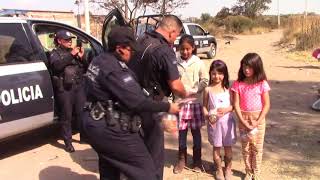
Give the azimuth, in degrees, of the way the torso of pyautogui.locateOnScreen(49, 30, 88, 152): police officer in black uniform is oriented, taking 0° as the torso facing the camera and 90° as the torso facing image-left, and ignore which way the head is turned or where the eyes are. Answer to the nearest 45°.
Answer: approximately 315°

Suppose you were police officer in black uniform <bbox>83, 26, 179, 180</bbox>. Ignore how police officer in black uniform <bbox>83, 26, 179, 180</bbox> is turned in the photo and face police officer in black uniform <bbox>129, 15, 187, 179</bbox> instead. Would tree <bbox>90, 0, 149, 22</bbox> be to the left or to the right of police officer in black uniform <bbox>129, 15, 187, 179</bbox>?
left

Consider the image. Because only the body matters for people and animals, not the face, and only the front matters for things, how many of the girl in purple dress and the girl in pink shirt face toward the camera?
2

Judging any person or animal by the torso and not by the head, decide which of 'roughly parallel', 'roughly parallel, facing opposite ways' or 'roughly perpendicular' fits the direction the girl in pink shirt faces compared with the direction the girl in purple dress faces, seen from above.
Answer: roughly parallel

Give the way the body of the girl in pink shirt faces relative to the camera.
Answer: toward the camera

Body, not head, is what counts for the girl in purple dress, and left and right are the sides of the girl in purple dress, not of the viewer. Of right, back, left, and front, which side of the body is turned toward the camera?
front

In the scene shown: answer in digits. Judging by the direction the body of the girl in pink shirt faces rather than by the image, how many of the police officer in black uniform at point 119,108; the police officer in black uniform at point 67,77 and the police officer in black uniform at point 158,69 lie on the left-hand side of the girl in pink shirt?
0

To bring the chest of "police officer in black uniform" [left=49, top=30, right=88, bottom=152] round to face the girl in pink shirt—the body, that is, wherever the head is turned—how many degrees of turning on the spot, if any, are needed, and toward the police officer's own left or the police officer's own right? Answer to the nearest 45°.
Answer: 0° — they already face them

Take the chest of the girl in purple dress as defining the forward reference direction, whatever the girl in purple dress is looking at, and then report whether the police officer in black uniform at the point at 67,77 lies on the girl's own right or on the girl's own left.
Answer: on the girl's own right

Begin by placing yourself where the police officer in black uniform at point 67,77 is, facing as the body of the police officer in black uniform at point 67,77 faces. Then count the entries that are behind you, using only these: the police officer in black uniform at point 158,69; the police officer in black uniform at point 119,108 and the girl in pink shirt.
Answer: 0

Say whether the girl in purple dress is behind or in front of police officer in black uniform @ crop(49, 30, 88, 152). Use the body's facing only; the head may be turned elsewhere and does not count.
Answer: in front

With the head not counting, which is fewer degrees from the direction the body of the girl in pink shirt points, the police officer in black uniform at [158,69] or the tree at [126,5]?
the police officer in black uniform

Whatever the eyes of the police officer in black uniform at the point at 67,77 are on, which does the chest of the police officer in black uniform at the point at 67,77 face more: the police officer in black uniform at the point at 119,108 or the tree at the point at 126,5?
the police officer in black uniform
